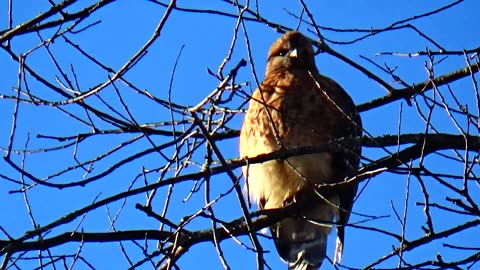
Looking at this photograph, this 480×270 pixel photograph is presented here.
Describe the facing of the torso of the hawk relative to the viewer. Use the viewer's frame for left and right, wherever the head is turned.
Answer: facing the viewer
